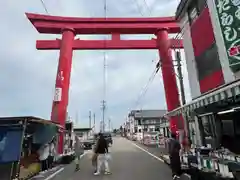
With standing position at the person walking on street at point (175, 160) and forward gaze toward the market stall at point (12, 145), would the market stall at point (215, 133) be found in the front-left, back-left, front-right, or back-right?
back-right
